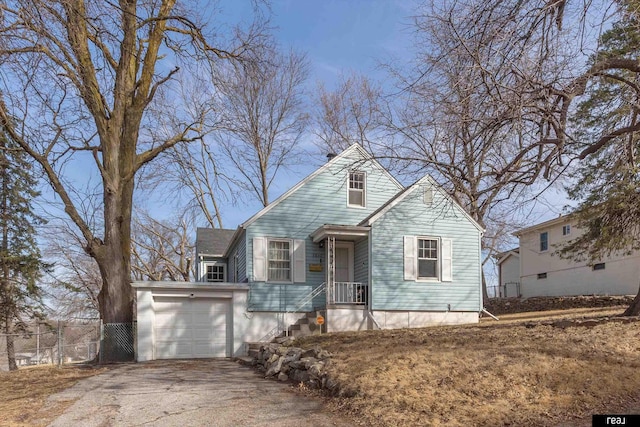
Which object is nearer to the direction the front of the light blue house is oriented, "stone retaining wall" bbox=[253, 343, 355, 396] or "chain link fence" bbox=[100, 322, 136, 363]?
the stone retaining wall

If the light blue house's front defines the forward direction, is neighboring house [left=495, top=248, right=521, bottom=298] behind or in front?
behind

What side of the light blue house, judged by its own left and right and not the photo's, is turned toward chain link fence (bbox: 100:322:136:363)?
right

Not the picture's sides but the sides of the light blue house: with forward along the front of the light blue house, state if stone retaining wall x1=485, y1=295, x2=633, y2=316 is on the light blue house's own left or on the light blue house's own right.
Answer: on the light blue house's own left

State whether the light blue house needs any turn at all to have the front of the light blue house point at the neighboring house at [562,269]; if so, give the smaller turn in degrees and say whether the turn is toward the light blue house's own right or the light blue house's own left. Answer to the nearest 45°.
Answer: approximately 135° to the light blue house's own left

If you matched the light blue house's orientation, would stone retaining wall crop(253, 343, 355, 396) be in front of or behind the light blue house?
in front

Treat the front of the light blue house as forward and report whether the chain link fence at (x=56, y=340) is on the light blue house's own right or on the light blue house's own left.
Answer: on the light blue house's own right

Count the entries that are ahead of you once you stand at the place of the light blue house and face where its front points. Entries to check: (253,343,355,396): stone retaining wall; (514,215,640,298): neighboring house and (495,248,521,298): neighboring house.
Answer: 1

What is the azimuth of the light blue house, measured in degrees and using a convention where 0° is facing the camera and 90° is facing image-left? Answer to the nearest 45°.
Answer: approximately 0°
